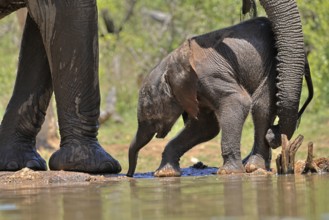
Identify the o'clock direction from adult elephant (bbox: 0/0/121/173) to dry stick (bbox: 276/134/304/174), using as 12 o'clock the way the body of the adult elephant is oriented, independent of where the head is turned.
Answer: The dry stick is roughly at 1 o'clock from the adult elephant.

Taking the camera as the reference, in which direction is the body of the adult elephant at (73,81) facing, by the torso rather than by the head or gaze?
to the viewer's right

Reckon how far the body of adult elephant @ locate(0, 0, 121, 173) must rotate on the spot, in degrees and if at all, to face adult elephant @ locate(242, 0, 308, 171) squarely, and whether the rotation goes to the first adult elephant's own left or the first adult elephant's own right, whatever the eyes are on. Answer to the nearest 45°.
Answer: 0° — it already faces it
